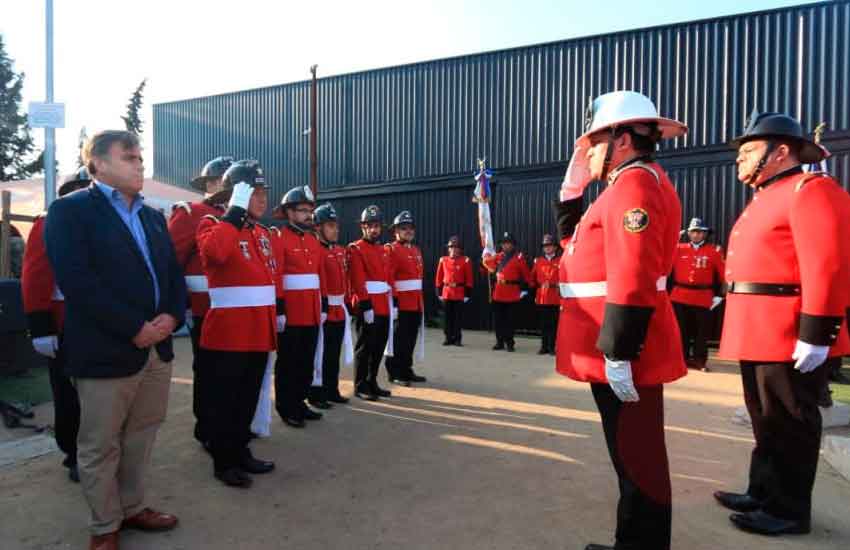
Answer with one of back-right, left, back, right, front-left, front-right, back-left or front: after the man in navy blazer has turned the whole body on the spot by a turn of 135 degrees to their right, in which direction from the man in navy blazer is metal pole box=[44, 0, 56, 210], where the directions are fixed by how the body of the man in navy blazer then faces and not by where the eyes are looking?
right

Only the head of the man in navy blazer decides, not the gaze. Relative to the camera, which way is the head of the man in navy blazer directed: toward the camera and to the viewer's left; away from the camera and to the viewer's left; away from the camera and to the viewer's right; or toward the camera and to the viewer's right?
toward the camera and to the viewer's right

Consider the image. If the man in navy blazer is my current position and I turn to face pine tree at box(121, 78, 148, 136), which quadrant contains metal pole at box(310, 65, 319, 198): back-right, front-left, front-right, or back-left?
front-right

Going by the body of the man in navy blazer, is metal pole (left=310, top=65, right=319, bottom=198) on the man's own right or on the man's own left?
on the man's own left

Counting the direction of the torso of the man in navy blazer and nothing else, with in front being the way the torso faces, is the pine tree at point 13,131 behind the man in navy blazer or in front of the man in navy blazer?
behind

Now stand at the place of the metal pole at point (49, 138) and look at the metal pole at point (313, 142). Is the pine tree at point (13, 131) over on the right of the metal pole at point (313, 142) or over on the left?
left

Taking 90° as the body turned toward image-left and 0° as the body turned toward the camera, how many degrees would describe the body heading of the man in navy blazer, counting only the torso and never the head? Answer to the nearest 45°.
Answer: approximately 315°

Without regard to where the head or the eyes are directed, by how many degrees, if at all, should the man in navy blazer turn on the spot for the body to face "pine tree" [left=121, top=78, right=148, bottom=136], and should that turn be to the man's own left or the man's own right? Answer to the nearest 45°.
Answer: approximately 135° to the man's own left
